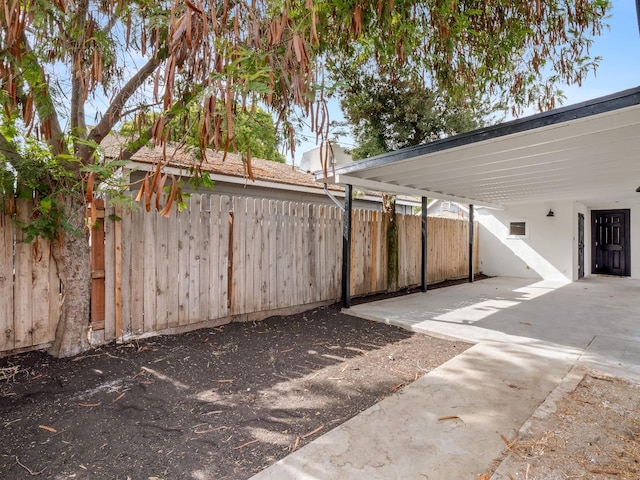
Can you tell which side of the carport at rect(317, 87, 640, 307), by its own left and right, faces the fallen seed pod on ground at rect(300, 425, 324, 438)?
front

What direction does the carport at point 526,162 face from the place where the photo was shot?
facing the viewer and to the left of the viewer

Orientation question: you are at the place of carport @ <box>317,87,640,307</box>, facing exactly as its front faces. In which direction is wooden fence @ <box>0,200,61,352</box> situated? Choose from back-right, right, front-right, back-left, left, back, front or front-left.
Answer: front
